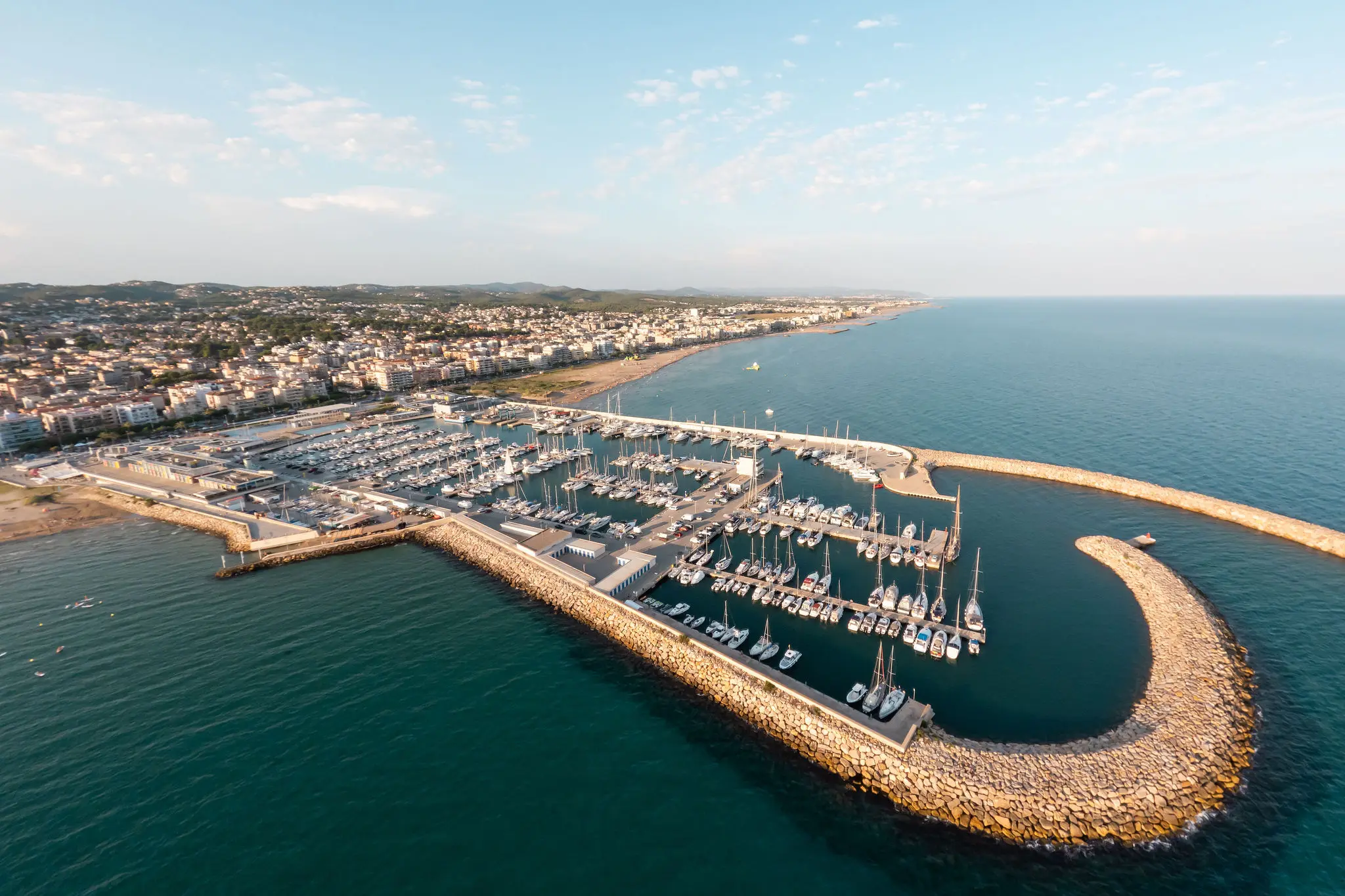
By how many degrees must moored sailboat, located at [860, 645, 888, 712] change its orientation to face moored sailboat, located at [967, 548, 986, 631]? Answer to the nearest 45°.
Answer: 0° — it already faces it

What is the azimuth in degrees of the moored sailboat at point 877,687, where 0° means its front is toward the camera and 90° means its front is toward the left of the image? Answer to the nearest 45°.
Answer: approximately 225°

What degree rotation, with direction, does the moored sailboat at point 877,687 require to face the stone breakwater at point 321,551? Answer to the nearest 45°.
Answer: approximately 135° to its left

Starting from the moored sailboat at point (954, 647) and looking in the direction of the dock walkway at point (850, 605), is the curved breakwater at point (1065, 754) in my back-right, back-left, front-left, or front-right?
back-left

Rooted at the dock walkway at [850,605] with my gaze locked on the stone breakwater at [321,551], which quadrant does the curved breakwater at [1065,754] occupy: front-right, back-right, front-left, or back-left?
back-left

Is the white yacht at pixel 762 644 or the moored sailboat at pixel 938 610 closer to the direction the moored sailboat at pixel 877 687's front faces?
the moored sailboat
